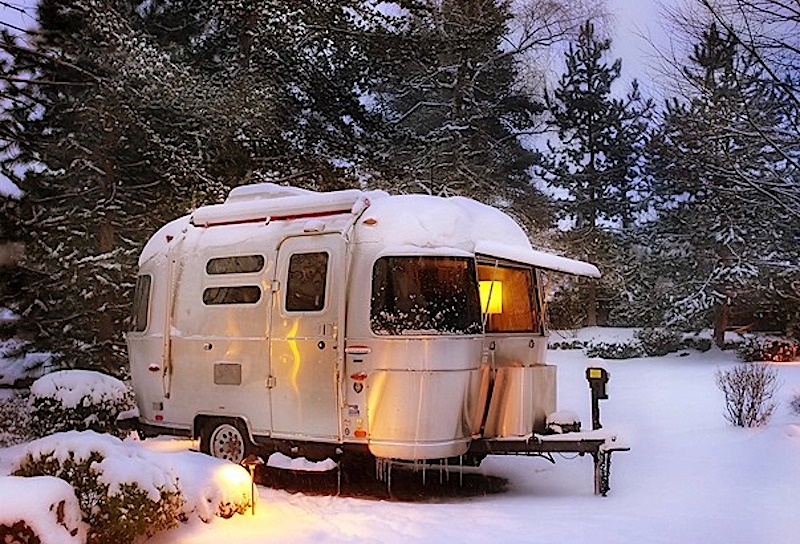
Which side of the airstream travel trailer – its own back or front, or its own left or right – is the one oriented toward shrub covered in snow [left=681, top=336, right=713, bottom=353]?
left

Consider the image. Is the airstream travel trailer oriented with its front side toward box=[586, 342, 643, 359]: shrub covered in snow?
no

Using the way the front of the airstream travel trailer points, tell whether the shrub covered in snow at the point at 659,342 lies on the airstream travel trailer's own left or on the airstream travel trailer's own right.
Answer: on the airstream travel trailer's own left

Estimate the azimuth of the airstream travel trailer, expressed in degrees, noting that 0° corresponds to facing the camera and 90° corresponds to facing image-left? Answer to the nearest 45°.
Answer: approximately 315°

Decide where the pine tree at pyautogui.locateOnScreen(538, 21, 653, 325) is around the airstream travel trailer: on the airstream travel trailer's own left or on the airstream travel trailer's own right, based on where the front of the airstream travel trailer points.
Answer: on the airstream travel trailer's own left

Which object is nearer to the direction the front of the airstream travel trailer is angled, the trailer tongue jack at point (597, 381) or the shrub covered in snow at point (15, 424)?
the trailer tongue jack

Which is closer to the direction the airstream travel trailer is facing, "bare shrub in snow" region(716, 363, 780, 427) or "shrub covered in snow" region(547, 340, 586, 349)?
the bare shrub in snow

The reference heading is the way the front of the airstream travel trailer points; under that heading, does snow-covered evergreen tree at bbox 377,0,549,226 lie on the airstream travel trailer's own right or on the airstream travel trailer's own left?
on the airstream travel trailer's own left

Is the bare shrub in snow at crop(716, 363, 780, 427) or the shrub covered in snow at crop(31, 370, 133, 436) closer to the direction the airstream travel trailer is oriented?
the bare shrub in snow

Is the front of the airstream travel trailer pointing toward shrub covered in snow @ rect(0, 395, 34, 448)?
no

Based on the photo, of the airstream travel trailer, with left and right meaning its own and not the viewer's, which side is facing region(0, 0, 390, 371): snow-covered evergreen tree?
back

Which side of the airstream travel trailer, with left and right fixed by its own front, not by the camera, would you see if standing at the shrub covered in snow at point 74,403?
back

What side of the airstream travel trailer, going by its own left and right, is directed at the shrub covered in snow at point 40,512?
right

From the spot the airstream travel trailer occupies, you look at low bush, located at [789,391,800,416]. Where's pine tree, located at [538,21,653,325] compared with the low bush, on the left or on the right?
left
